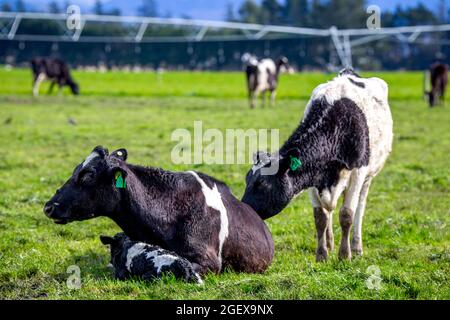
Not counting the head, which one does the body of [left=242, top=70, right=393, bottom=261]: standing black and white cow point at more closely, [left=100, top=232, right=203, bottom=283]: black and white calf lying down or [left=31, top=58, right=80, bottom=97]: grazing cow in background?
the black and white calf lying down

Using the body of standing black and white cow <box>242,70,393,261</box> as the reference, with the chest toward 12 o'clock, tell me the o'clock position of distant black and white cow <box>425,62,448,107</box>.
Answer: The distant black and white cow is roughly at 5 o'clock from the standing black and white cow.

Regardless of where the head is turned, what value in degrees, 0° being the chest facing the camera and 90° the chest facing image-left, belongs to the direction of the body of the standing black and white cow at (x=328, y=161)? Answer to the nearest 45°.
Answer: approximately 45°

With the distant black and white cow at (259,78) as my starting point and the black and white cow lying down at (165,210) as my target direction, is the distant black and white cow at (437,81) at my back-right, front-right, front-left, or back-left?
back-left

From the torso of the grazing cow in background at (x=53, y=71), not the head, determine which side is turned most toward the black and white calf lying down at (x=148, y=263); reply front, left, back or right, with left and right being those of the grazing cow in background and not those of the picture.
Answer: right

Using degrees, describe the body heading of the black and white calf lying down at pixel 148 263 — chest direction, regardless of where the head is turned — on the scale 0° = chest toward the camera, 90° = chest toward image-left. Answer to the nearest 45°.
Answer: approximately 90°

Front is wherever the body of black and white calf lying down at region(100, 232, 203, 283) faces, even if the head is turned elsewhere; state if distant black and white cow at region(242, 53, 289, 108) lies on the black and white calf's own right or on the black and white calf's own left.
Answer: on the black and white calf's own right

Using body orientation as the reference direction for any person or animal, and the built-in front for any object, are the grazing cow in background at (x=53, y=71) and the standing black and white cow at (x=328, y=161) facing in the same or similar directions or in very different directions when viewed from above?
very different directions

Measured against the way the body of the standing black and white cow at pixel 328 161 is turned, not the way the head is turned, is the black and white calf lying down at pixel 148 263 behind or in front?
in front

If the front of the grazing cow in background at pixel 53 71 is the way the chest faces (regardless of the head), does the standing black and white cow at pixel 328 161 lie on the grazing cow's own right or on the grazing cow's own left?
on the grazing cow's own right

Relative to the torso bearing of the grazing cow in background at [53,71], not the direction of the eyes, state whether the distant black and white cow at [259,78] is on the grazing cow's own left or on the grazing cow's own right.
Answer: on the grazing cow's own right

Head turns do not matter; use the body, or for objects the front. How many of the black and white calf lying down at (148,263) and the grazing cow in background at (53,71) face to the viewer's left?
1

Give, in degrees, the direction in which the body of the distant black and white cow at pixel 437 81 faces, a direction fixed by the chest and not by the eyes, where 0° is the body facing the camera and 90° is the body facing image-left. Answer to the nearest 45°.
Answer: approximately 45°

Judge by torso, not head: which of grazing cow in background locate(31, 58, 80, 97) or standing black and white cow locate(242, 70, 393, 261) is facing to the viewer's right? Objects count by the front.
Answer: the grazing cow in background

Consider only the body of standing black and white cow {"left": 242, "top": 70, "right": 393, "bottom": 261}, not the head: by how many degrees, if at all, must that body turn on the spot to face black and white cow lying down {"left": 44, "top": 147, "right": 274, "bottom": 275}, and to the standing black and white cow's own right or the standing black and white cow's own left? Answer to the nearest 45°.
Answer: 0° — it already faces it
